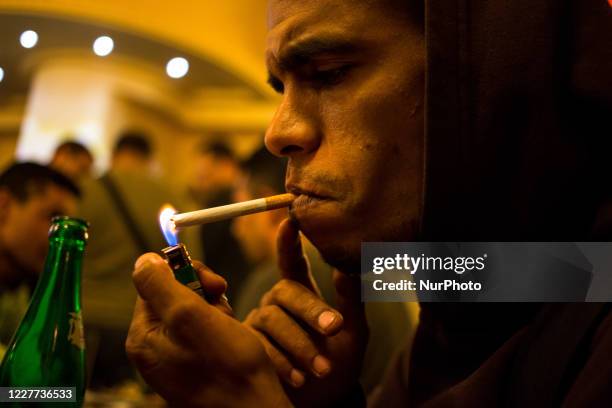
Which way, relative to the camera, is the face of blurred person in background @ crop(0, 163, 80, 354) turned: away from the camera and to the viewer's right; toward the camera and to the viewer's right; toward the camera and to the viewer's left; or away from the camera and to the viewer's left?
toward the camera and to the viewer's right

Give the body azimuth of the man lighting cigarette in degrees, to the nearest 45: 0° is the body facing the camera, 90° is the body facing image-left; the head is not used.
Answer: approximately 90°

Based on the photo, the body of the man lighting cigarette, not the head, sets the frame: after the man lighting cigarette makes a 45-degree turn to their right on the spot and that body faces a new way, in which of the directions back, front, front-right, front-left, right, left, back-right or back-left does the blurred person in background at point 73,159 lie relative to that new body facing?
front
